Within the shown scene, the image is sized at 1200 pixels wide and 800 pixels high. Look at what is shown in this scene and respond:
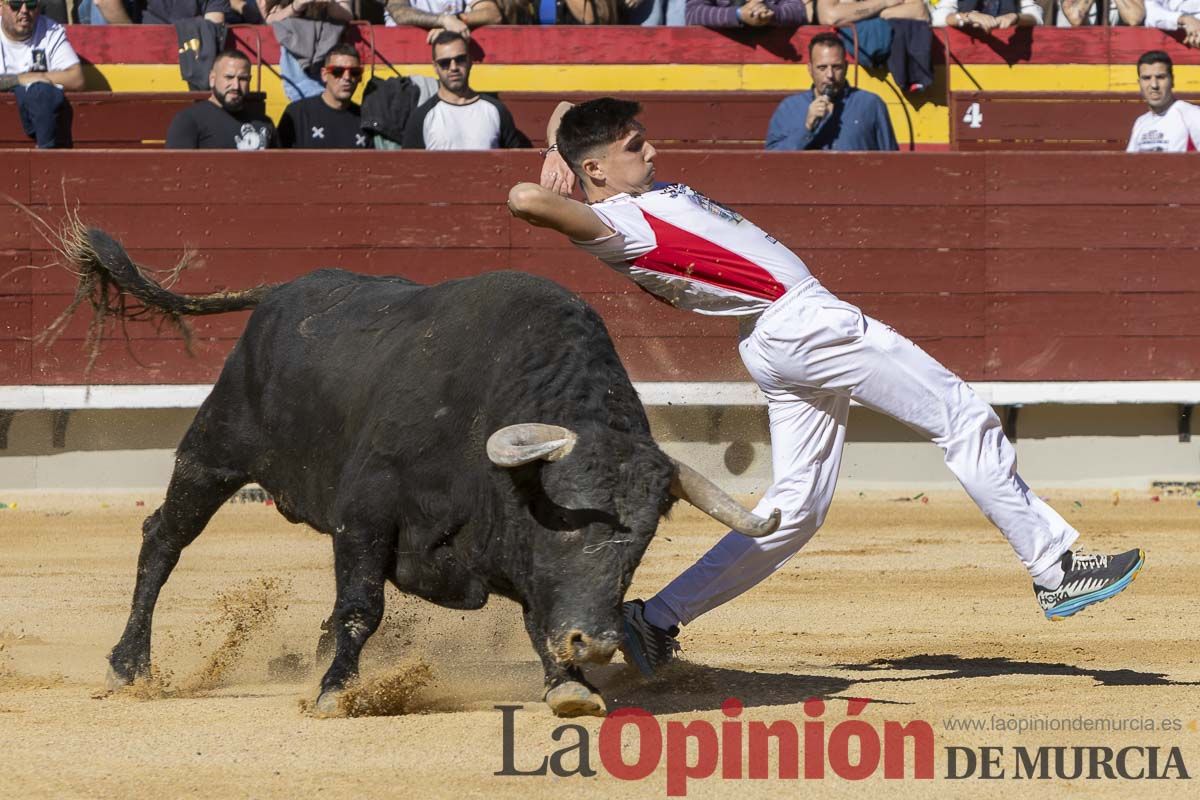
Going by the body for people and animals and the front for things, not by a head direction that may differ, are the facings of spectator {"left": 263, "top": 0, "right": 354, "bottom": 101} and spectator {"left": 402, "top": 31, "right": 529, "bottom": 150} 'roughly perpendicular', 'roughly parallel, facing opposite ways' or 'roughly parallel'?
roughly parallel

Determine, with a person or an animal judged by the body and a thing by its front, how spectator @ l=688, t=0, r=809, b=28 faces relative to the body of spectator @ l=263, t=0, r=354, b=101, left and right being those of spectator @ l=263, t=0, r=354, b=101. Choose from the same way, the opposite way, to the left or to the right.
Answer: the same way

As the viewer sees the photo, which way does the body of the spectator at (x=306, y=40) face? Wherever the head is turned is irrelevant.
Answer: toward the camera

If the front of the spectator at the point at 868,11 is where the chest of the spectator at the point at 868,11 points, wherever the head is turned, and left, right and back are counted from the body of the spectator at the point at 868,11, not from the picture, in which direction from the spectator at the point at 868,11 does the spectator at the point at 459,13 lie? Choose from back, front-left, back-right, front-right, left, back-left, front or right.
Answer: right

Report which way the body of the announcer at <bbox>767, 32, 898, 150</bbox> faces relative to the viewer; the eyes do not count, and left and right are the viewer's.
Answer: facing the viewer

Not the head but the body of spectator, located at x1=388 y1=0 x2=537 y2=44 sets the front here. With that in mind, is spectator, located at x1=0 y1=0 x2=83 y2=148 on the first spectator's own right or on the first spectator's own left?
on the first spectator's own right

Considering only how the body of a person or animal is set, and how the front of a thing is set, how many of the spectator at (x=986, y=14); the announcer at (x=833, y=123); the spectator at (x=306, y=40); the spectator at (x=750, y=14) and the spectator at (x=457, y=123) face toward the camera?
5

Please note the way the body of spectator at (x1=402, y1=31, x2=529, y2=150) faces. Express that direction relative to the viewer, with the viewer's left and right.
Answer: facing the viewer

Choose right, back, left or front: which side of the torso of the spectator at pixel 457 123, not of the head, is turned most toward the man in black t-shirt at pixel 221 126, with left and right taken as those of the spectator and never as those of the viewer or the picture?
right

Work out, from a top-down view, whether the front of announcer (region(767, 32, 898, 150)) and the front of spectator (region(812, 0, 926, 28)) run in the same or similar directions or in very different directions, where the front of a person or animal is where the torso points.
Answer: same or similar directions

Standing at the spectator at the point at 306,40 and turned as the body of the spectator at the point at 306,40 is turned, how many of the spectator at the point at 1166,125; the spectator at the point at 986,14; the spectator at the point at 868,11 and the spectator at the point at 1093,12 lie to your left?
4

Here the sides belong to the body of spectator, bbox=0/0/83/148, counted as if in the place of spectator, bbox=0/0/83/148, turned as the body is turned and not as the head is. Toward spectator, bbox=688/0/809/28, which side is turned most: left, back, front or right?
left

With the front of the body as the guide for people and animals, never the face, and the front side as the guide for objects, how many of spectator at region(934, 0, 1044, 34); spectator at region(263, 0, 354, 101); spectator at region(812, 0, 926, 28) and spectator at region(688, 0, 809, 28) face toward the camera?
4

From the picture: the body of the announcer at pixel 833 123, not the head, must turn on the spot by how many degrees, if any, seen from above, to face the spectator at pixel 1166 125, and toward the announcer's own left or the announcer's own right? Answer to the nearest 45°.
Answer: approximately 90° to the announcer's own left

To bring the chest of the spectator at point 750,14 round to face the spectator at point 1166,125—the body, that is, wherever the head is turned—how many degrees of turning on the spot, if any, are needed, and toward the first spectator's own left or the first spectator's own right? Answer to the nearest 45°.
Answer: approximately 90° to the first spectator's own left

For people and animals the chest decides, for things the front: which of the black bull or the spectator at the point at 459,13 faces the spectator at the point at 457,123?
the spectator at the point at 459,13

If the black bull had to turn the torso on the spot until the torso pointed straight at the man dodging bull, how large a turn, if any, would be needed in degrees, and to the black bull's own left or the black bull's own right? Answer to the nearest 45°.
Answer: approximately 45° to the black bull's own left

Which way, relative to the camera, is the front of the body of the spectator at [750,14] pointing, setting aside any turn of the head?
toward the camera

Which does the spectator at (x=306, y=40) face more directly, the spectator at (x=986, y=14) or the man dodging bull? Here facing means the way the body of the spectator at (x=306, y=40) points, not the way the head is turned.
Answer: the man dodging bull

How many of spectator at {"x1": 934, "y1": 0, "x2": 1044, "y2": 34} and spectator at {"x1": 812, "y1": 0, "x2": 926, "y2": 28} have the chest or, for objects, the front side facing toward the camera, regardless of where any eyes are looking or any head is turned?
2

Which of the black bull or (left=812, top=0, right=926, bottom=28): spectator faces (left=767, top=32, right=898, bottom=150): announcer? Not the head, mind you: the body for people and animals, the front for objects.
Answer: (left=812, top=0, right=926, bottom=28): spectator

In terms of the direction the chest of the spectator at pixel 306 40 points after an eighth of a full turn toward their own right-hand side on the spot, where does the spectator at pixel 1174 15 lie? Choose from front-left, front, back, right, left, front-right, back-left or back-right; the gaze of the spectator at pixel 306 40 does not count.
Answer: back-left
